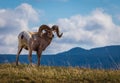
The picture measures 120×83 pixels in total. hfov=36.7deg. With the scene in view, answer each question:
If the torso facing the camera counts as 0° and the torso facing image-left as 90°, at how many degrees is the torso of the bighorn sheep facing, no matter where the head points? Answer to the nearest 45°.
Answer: approximately 225°

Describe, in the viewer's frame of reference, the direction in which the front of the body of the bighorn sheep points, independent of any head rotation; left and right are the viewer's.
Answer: facing away from the viewer and to the right of the viewer
